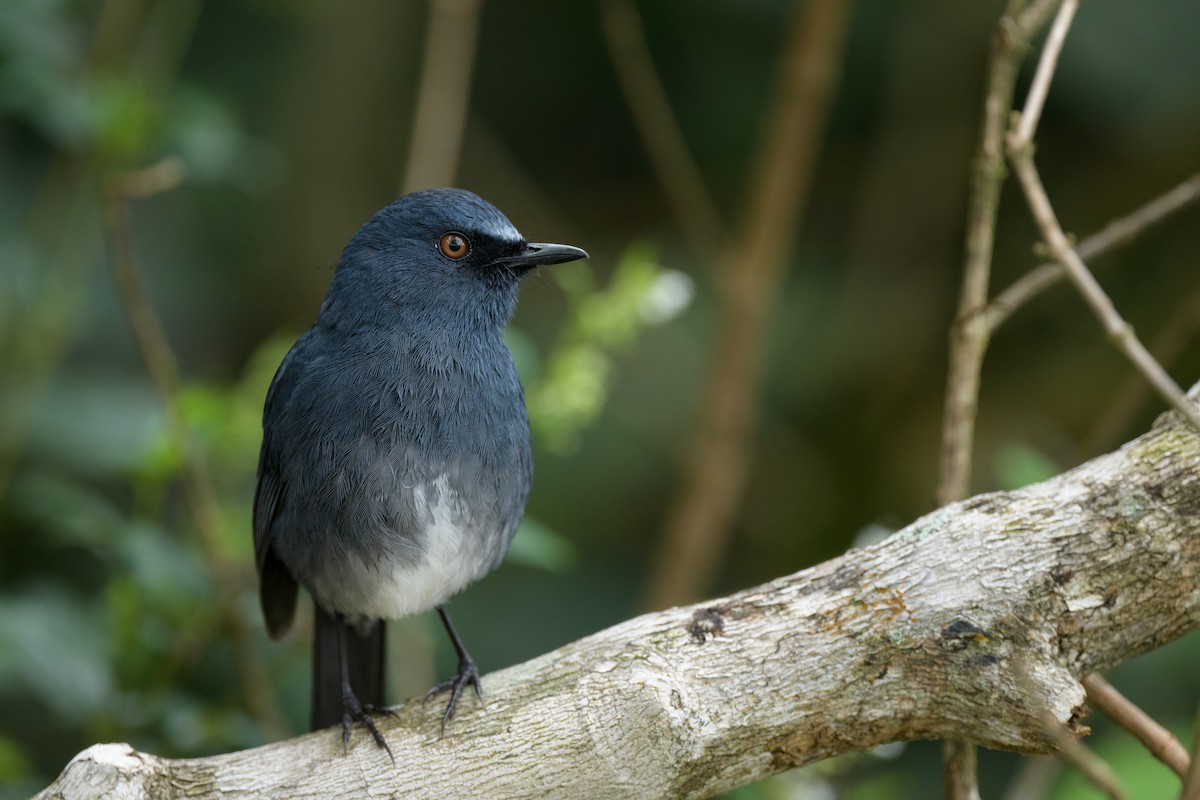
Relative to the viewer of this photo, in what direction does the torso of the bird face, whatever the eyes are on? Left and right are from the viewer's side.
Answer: facing the viewer and to the right of the viewer

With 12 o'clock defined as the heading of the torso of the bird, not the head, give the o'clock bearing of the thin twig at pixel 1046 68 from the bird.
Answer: The thin twig is roughly at 11 o'clock from the bird.

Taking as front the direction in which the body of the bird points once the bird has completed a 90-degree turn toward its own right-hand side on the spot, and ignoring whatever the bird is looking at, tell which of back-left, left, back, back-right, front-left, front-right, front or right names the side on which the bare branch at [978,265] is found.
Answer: back-left

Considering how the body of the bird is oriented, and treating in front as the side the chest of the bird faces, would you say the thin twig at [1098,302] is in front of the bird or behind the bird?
in front

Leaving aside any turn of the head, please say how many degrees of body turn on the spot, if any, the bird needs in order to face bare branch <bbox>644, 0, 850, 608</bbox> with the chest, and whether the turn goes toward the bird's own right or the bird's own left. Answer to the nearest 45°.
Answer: approximately 90° to the bird's own left

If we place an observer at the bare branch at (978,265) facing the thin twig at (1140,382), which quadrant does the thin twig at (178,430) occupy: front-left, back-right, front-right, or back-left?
back-left
